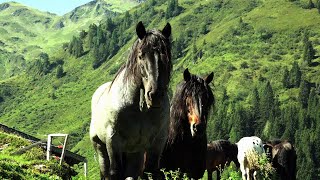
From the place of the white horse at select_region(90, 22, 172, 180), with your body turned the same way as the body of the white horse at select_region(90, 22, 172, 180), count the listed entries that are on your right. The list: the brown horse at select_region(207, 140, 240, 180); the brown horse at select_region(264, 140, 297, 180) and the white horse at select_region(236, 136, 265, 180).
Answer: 0

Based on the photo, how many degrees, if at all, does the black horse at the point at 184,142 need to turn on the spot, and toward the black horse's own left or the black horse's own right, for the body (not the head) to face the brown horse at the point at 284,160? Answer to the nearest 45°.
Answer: approximately 135° to the black horse's own left

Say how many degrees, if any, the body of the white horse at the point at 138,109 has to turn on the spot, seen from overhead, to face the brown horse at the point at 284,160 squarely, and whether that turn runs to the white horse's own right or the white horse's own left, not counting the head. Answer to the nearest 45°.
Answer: approximately 90° to the white horse's own left

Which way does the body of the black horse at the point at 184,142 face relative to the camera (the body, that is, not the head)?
toward the camera

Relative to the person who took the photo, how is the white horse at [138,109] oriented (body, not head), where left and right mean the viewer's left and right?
facing the viewer and to the right of the viewer

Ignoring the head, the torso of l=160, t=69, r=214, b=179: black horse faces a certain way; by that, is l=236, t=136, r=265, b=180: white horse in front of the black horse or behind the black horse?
behind

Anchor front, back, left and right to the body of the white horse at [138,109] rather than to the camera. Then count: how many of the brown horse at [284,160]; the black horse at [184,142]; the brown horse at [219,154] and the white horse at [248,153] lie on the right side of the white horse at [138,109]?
0

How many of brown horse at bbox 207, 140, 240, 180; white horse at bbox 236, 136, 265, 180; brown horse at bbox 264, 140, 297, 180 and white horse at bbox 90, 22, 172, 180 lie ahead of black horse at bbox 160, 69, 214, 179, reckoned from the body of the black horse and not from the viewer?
1
